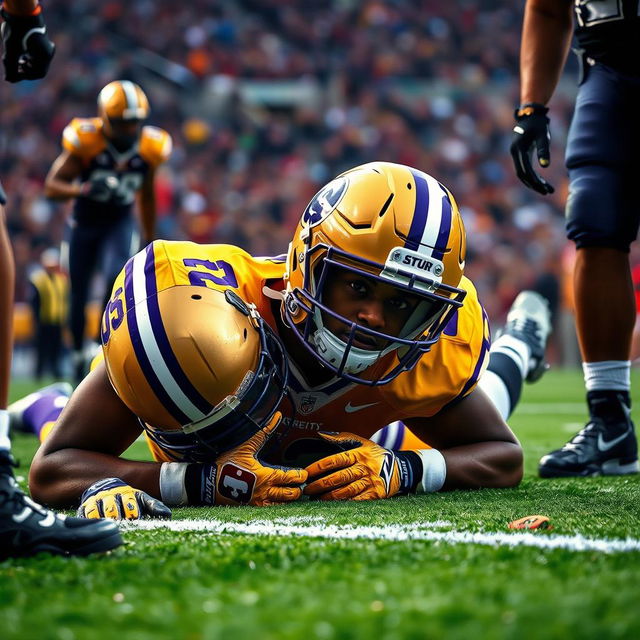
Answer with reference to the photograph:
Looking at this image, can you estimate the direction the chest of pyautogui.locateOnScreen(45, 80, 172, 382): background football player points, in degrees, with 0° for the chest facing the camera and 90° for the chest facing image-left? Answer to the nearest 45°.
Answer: approximately 0°

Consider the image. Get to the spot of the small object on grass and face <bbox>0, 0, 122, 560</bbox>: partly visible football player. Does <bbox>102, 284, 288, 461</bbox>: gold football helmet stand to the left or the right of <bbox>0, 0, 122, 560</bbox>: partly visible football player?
right
